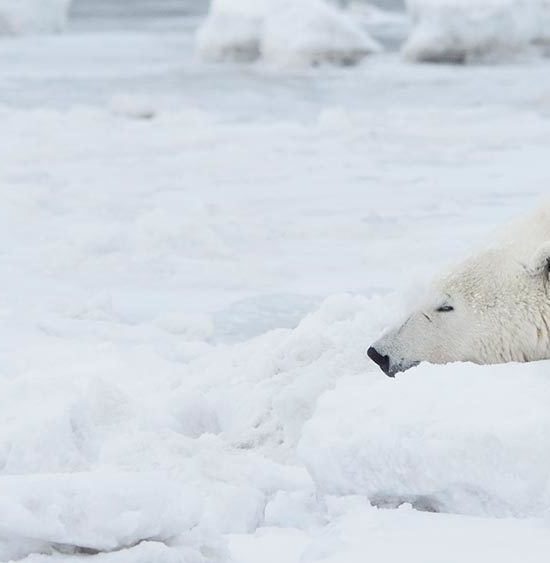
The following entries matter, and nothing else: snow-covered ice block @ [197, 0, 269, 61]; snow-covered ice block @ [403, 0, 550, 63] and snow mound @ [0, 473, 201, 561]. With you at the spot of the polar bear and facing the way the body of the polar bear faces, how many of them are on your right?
2

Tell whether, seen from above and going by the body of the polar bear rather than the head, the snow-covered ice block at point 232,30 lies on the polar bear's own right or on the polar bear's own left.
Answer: on the polar bear's own right

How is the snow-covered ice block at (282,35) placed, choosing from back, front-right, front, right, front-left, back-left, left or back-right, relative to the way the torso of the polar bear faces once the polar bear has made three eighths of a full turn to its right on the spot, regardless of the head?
front-left

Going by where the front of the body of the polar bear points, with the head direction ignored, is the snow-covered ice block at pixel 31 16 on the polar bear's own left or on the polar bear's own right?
on the polar bear's own right

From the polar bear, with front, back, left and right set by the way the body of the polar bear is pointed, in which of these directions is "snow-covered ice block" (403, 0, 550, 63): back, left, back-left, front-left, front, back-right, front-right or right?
right

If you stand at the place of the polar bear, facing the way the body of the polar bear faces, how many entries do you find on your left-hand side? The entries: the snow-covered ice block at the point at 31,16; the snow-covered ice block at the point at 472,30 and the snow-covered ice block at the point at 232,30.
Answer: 0

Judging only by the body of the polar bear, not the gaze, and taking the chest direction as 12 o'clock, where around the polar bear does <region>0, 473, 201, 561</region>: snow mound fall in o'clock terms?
The snow mound is roughly at 10 o'clock from the polar bear.

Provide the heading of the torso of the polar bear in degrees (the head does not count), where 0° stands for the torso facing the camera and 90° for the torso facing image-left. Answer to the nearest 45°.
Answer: approximately 90°

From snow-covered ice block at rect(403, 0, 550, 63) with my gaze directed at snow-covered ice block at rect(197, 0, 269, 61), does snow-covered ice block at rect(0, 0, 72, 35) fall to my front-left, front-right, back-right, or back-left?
front-right

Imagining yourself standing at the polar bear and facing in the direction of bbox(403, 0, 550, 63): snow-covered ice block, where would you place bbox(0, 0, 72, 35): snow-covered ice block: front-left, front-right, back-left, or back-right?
front-left

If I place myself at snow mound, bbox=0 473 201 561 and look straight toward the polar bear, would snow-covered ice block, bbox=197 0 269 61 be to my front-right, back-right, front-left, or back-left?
front-left
